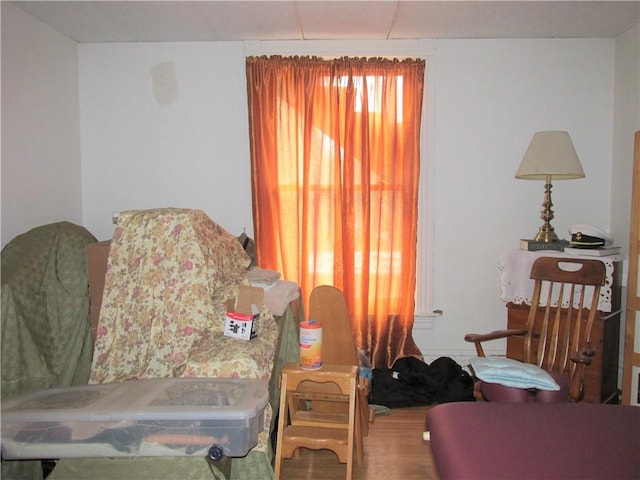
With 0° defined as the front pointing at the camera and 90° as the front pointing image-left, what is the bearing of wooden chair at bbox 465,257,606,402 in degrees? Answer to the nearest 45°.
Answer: approximately 45°

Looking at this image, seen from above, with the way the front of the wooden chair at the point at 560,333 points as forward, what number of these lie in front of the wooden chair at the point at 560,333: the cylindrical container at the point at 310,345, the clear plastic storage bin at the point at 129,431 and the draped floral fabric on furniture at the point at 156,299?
3

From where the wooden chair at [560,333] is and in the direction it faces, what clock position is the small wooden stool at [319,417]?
The small wooden stool is roughly at 12 o'clock from the wooden chair.

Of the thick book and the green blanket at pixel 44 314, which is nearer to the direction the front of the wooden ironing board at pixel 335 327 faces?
the green blanket

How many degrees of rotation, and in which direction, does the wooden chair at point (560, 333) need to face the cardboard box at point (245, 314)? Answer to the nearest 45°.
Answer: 0° — it already faces it

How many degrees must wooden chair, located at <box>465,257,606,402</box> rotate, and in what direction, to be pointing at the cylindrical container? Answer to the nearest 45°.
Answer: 0° — it already faces it

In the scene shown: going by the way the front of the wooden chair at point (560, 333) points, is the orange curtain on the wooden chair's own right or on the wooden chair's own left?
on the wooden chair's own right

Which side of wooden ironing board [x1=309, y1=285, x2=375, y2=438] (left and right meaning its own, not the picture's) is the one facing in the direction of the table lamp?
left

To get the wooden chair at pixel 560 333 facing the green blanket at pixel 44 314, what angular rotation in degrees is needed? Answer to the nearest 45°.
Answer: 0° — it already faces it
